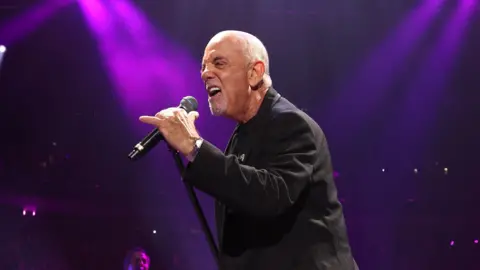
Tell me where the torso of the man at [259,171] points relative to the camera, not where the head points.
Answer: to the viewer's left
